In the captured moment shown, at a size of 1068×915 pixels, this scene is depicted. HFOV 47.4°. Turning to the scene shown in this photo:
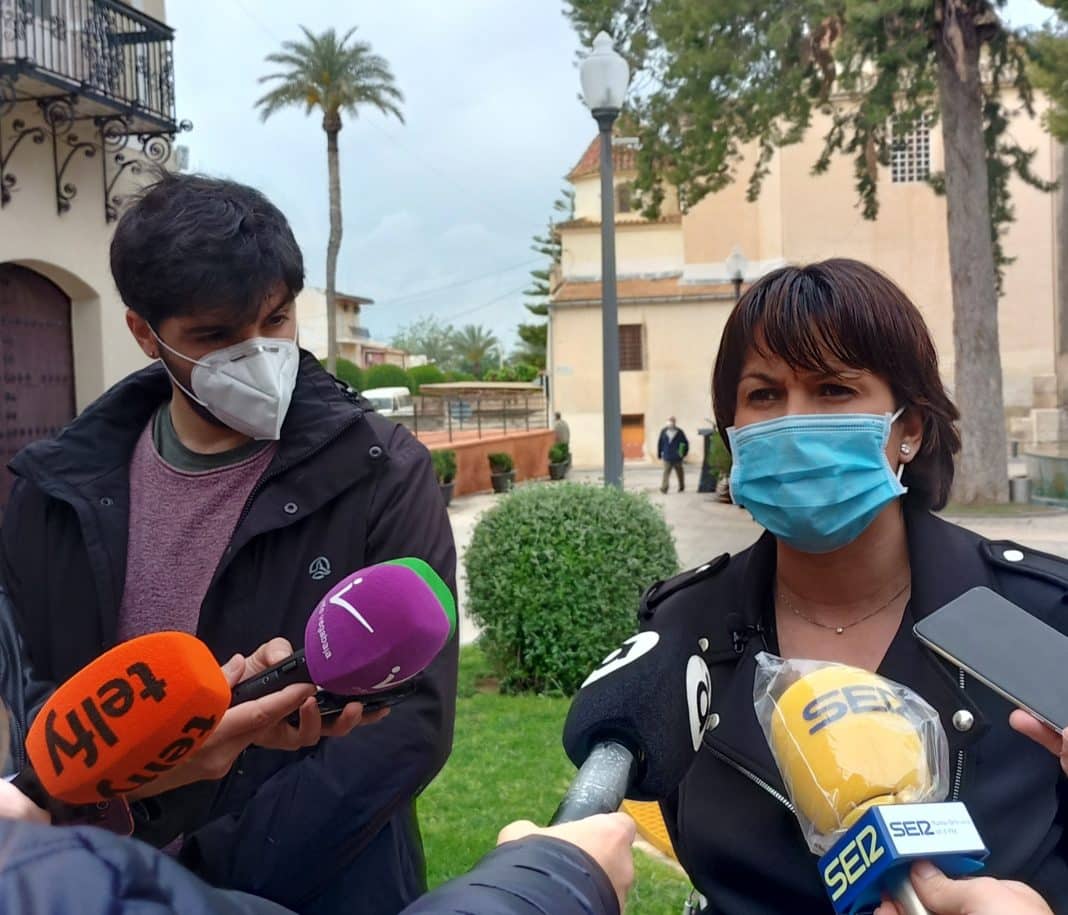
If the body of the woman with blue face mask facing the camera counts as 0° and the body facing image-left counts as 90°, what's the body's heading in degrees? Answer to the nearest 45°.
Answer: approximately 0°

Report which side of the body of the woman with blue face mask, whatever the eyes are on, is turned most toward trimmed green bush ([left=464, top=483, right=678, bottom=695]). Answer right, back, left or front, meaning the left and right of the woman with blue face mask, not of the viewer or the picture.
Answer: back

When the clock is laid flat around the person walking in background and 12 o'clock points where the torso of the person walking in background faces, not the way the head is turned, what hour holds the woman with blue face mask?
The woman with blue face mask is roughly at 12 o'clock from the person walking in background.

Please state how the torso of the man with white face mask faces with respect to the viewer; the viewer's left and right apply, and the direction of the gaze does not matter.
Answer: facing the viewer

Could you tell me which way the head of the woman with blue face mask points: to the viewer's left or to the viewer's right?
to the viewer's left

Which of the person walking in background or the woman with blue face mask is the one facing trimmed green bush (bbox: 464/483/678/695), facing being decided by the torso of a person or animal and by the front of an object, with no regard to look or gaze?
the person walking in background

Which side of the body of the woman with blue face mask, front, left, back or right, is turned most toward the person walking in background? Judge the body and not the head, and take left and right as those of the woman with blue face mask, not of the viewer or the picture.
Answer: back

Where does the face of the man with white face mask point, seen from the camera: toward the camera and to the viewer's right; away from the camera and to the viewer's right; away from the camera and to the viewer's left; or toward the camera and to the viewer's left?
toward the camera and to the viewer's right
